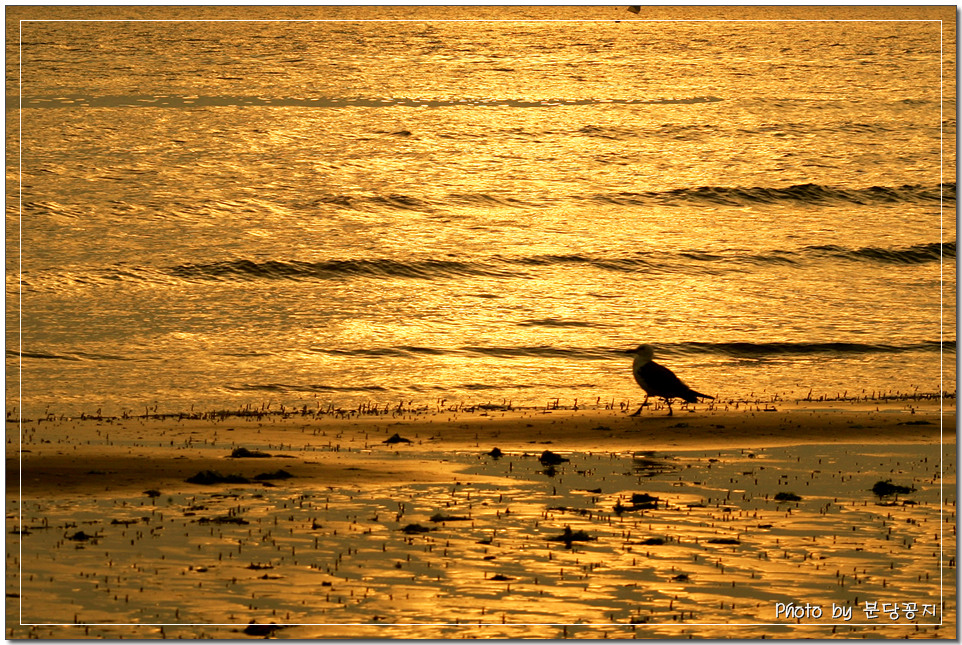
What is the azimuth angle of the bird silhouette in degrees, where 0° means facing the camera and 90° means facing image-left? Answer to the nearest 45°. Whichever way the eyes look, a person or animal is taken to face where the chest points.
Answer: approximately 90°

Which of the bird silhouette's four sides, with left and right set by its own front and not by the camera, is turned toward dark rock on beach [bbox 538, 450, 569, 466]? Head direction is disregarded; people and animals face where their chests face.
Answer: left

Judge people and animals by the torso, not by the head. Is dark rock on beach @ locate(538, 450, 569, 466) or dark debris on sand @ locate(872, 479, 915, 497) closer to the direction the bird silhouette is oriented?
the dark rock on beach

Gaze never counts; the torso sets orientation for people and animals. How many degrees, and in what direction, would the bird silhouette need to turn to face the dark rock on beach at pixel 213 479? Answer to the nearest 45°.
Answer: approximately 45° to its left

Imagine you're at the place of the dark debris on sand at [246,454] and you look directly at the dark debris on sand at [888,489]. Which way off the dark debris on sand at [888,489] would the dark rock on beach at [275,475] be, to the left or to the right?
right

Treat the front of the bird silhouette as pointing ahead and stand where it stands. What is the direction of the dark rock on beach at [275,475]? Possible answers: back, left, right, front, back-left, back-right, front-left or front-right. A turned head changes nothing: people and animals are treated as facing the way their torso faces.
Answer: front-left

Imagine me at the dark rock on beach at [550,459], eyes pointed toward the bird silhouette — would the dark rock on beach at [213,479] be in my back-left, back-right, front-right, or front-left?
back-left
